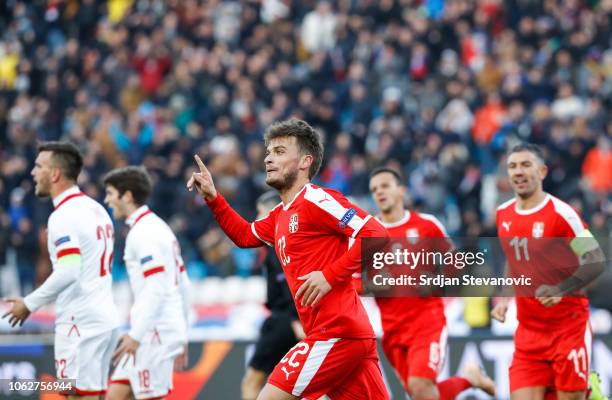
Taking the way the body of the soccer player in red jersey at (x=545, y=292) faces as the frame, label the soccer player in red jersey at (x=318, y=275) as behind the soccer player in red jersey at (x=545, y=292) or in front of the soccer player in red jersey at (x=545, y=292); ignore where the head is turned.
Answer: in front

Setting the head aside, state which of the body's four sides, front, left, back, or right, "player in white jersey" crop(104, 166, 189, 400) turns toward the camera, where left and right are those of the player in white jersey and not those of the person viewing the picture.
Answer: left

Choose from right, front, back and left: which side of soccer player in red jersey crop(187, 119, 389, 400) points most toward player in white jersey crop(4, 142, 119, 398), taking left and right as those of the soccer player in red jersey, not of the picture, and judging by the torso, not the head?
right

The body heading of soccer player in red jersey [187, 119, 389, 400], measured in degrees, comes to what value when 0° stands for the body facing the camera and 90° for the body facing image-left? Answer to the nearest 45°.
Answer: approximately 45°

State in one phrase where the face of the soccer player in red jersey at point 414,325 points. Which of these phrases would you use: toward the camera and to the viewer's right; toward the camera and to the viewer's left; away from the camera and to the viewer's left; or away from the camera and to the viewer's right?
toward the camera and to the viewer's left

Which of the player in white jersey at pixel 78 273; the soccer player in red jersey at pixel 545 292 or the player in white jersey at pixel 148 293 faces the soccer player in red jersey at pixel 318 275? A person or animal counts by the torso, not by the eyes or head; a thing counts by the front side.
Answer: the soccer player in red jersey at pixel 545 292

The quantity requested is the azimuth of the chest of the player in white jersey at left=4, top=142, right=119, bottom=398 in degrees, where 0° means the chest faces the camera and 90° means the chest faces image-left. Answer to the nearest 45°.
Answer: approximately 90°

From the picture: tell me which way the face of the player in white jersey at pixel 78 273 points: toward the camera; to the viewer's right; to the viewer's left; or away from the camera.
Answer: to the viewer's left

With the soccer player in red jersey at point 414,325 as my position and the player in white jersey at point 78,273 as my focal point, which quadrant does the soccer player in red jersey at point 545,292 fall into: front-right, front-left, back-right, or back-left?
back-left

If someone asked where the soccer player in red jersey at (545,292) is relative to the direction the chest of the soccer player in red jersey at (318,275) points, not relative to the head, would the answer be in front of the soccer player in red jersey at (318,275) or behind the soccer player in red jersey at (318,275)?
behind

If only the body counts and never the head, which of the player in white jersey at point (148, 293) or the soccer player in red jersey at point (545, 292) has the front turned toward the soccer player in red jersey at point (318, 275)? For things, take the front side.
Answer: the soccer player in red jersey at point (545, 292)

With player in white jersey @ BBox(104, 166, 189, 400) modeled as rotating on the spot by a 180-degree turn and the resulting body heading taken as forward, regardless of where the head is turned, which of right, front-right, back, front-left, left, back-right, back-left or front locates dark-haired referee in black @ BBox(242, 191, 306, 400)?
front-left

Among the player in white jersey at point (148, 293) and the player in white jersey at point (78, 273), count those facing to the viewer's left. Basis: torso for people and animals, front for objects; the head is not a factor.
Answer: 2

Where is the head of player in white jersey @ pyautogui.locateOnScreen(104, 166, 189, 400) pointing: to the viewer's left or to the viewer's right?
to the viewer's left

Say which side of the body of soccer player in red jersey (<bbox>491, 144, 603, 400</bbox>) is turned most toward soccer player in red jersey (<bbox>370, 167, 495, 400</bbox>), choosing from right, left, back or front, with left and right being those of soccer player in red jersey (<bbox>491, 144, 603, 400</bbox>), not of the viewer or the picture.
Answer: right
